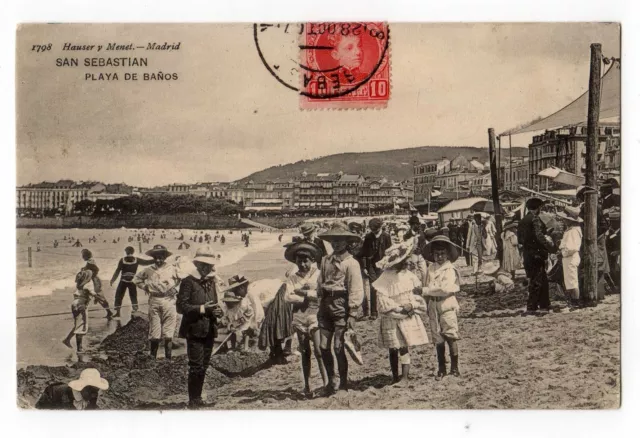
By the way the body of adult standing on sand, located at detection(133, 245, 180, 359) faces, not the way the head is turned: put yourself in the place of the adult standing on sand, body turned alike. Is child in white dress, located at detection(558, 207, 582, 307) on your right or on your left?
on your left

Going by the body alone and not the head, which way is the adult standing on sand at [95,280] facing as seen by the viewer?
to the viewer's left

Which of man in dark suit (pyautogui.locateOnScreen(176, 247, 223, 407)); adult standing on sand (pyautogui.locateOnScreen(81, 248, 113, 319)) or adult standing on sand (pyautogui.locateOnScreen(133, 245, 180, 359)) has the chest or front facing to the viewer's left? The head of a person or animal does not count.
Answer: adult standing on sand (pyautogui.locateOnScreen(81, 248, 113, 319))

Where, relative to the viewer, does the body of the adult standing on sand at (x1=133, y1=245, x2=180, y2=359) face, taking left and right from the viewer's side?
facing the viewer

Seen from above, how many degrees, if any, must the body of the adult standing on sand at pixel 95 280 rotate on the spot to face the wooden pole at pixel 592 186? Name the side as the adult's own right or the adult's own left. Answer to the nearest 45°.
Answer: approximately 180°

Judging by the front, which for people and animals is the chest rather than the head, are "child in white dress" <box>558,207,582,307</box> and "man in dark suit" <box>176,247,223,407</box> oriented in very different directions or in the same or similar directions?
very different directions

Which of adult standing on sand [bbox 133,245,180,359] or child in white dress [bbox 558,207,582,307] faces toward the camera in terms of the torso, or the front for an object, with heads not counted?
the adult standing on sand

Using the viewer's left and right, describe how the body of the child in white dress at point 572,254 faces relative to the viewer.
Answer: facing to the left of the viewer

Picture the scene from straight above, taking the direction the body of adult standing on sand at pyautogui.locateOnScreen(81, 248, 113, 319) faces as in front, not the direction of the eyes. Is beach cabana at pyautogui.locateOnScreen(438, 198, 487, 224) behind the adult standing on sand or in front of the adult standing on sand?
behind

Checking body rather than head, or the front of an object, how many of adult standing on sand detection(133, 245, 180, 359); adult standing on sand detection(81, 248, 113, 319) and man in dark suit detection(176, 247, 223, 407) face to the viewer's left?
1

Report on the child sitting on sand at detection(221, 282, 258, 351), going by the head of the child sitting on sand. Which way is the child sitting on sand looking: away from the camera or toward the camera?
toward the camera

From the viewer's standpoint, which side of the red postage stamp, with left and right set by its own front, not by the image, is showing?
front
